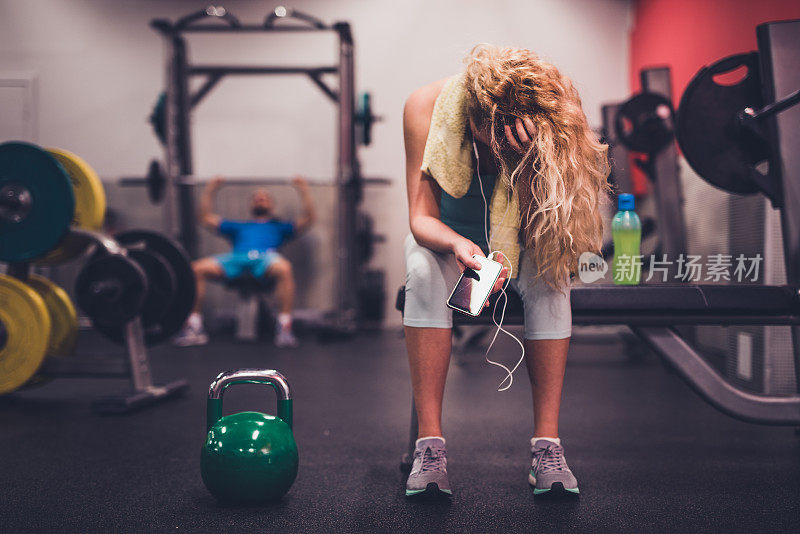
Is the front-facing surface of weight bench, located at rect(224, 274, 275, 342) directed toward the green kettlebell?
yes

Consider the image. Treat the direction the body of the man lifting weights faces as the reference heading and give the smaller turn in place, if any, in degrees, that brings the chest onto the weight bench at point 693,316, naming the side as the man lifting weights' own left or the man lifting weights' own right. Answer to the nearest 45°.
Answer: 0° — they already face it

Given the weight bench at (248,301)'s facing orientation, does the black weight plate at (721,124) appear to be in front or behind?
in front

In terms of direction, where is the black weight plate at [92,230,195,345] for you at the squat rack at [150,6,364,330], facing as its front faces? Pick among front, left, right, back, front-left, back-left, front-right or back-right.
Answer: front

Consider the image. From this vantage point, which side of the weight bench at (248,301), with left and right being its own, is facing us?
front

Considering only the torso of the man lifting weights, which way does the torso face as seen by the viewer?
toward the camera

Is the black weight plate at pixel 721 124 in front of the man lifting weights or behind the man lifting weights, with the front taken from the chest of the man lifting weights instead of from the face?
in front

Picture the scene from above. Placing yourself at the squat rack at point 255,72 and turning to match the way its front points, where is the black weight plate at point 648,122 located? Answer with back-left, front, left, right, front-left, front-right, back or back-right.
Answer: front-left

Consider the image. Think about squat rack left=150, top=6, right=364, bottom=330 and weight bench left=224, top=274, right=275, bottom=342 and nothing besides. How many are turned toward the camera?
2
